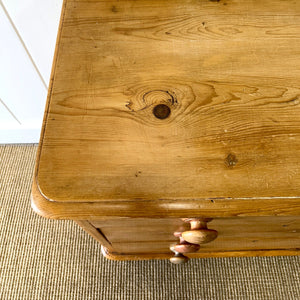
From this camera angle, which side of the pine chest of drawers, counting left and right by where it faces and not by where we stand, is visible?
front
